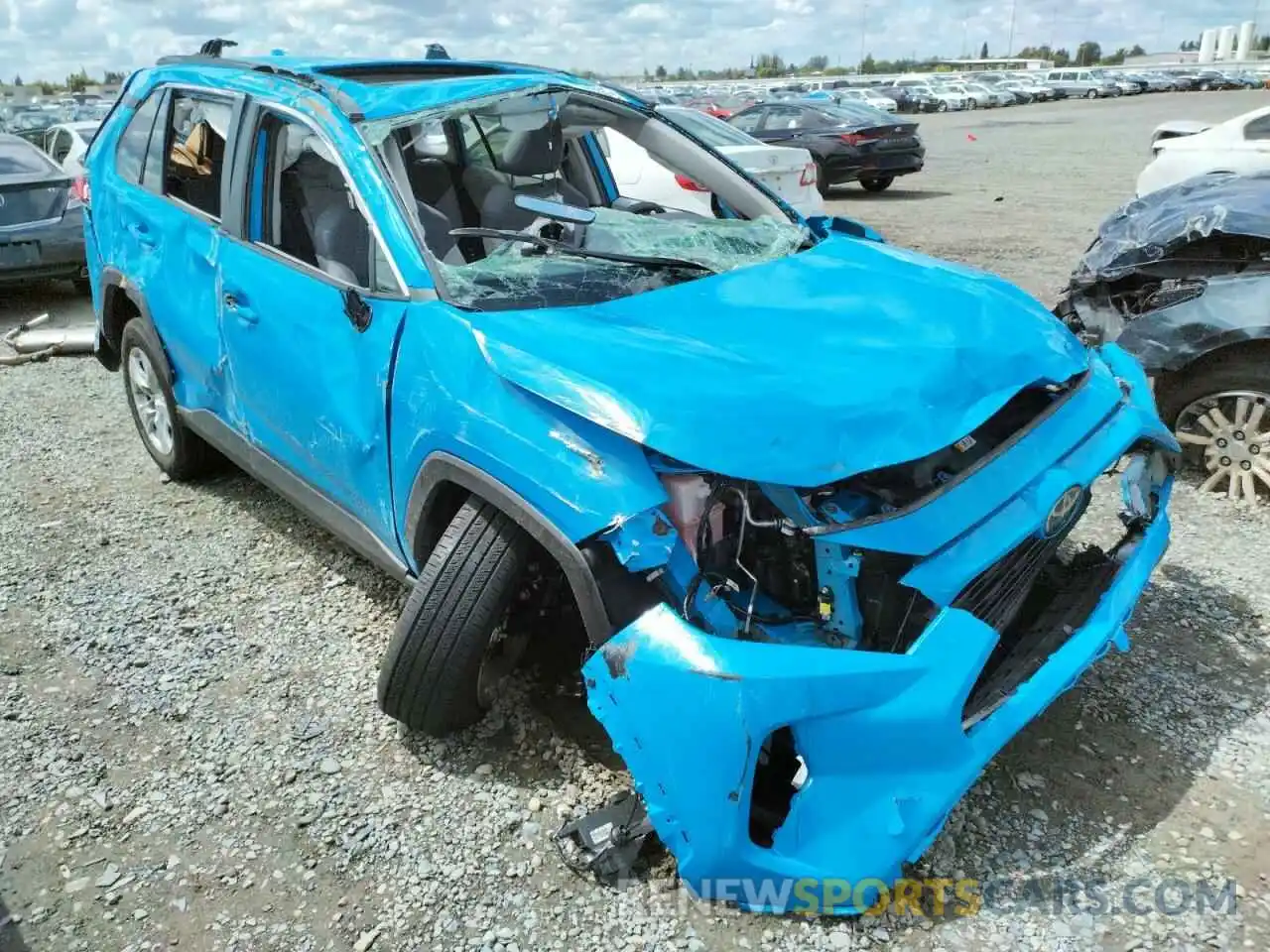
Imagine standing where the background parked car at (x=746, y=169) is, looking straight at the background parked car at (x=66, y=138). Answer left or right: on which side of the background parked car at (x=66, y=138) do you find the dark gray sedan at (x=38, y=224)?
left

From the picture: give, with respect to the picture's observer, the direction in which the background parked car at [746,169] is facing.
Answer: facing away from the viewer and to the left of the viewer

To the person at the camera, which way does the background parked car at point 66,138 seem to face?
facing away from the viewer and to the left of the viewer

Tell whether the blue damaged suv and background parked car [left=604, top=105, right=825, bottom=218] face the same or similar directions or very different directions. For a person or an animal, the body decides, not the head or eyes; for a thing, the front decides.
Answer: very different directions

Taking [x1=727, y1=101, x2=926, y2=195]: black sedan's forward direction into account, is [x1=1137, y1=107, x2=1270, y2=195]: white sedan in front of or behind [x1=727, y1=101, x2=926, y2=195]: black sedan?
behind

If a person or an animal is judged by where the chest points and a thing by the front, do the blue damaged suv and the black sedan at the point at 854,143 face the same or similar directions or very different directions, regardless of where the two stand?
very different directions

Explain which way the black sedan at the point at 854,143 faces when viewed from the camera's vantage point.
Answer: facing away from the viewer and to the left of the viewer
